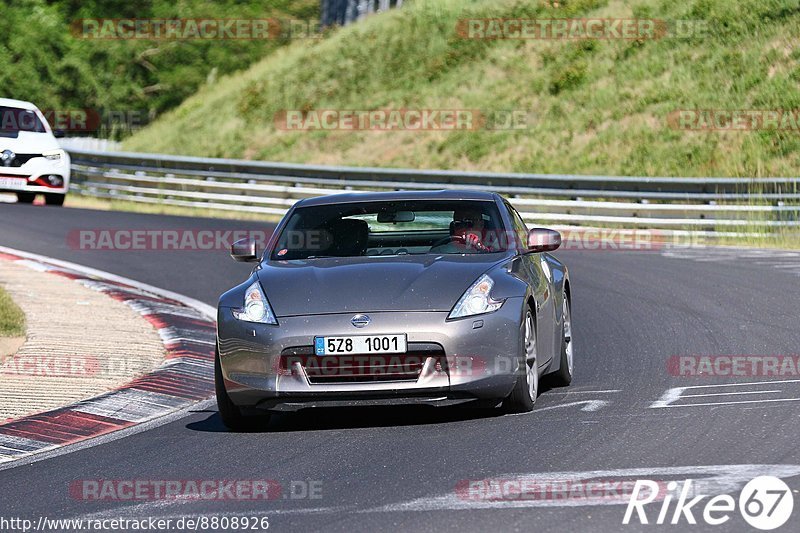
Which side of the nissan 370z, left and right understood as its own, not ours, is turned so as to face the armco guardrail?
back

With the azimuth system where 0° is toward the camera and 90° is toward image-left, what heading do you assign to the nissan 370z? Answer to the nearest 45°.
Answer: approximately 0°

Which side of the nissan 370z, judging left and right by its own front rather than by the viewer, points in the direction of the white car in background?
back
